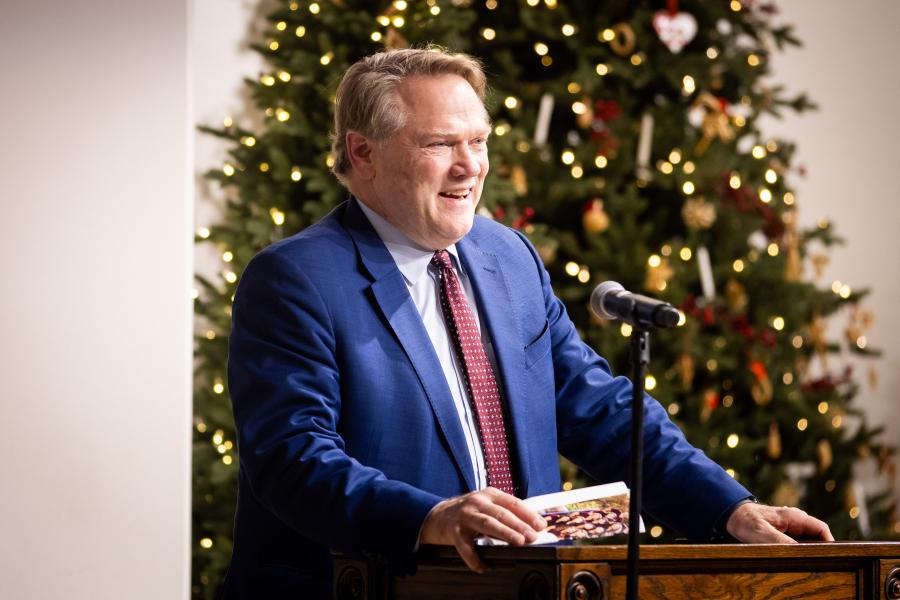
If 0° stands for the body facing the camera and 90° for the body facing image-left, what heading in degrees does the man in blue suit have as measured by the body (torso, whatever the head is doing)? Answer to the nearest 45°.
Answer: approximately 315°

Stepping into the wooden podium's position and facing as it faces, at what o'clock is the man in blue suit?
The man in blue suit is roughly at 6 o'clock from the wooden podium.

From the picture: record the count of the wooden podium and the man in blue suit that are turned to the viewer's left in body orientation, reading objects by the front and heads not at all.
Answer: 0

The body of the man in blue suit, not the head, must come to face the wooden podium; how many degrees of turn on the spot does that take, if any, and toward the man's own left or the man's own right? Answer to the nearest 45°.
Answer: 0° — they already face it

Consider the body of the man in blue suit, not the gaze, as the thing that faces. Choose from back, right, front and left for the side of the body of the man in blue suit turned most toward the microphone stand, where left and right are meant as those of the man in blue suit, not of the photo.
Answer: front

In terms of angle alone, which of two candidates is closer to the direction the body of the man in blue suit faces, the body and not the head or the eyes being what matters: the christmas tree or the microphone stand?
the microphone stand
